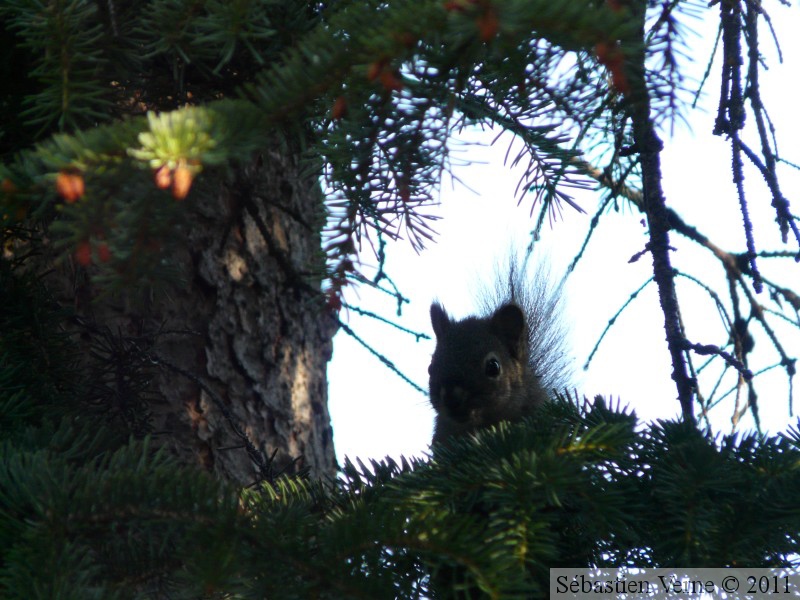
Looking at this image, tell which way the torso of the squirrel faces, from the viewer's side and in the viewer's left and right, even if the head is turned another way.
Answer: facing the viewer and to the left of the viewer
